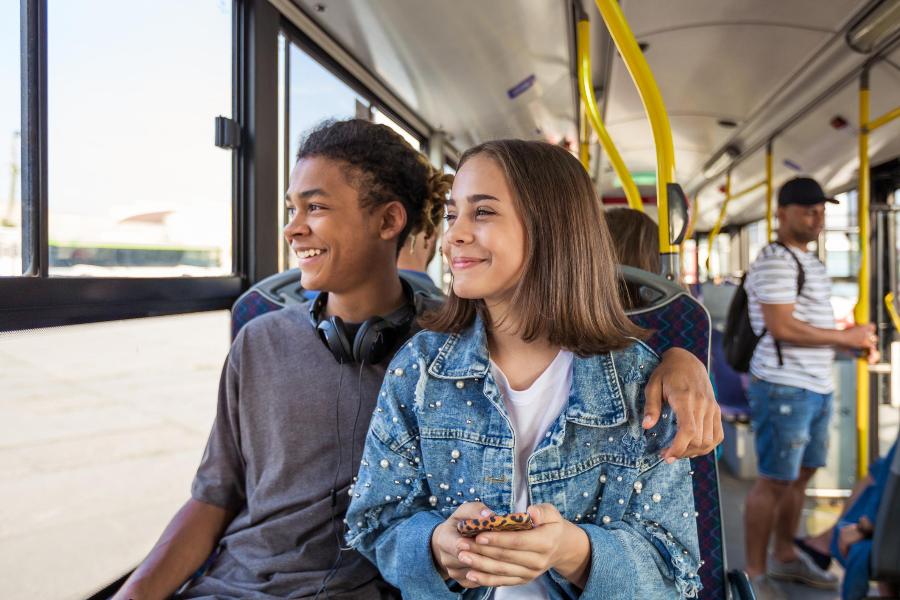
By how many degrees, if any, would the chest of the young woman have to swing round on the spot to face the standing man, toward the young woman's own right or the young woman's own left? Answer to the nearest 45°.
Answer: approximately 135° to the young woman's own left

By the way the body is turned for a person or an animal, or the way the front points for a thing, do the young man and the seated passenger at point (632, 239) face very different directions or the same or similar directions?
very different directions

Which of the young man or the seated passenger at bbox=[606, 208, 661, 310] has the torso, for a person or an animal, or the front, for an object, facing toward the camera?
the young man

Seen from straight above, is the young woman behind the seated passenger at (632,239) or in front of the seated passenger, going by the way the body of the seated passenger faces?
behind

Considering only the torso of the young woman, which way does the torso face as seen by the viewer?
toward the camera

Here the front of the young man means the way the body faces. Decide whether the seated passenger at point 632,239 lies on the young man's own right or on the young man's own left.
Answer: on the young man's own left

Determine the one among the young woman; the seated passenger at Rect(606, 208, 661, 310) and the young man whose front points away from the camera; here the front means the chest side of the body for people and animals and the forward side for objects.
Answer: the seated passenger

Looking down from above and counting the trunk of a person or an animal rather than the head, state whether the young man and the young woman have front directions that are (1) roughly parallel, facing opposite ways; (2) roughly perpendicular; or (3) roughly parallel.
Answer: roughly parallel

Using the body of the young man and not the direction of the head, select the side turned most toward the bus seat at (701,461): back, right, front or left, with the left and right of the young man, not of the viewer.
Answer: left

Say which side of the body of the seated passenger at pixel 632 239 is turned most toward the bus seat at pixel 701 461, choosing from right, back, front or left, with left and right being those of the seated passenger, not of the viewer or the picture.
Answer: back

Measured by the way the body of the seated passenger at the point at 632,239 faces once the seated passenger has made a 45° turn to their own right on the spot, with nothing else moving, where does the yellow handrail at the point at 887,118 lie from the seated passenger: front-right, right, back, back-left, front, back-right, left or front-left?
front

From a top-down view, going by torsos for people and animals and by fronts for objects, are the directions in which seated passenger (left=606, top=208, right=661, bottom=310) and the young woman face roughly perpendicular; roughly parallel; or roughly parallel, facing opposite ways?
roughly parallel, facing opposite ways

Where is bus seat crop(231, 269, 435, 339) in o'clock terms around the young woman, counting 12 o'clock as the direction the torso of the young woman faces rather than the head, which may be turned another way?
The bus seat is roughly at 4 o'clock from the young woman.

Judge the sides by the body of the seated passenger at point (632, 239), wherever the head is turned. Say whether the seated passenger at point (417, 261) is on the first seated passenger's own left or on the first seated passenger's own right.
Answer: on the first seated passenger's own left

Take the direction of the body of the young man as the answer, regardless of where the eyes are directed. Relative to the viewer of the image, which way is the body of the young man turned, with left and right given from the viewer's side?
facing the viewer

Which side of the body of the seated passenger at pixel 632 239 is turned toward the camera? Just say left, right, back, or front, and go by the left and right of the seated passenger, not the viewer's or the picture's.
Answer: back

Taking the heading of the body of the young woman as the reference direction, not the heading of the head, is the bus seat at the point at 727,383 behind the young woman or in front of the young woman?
behind

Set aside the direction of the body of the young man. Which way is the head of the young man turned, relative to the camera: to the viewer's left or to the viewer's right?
to the viewer's left

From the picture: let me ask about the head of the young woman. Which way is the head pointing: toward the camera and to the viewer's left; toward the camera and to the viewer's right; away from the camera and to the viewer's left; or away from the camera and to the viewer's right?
toward the camera and to the viewer's left

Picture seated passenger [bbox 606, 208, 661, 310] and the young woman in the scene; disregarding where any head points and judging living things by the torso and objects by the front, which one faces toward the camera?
the young woman

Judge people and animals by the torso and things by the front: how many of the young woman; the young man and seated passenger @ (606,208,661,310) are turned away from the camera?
1
